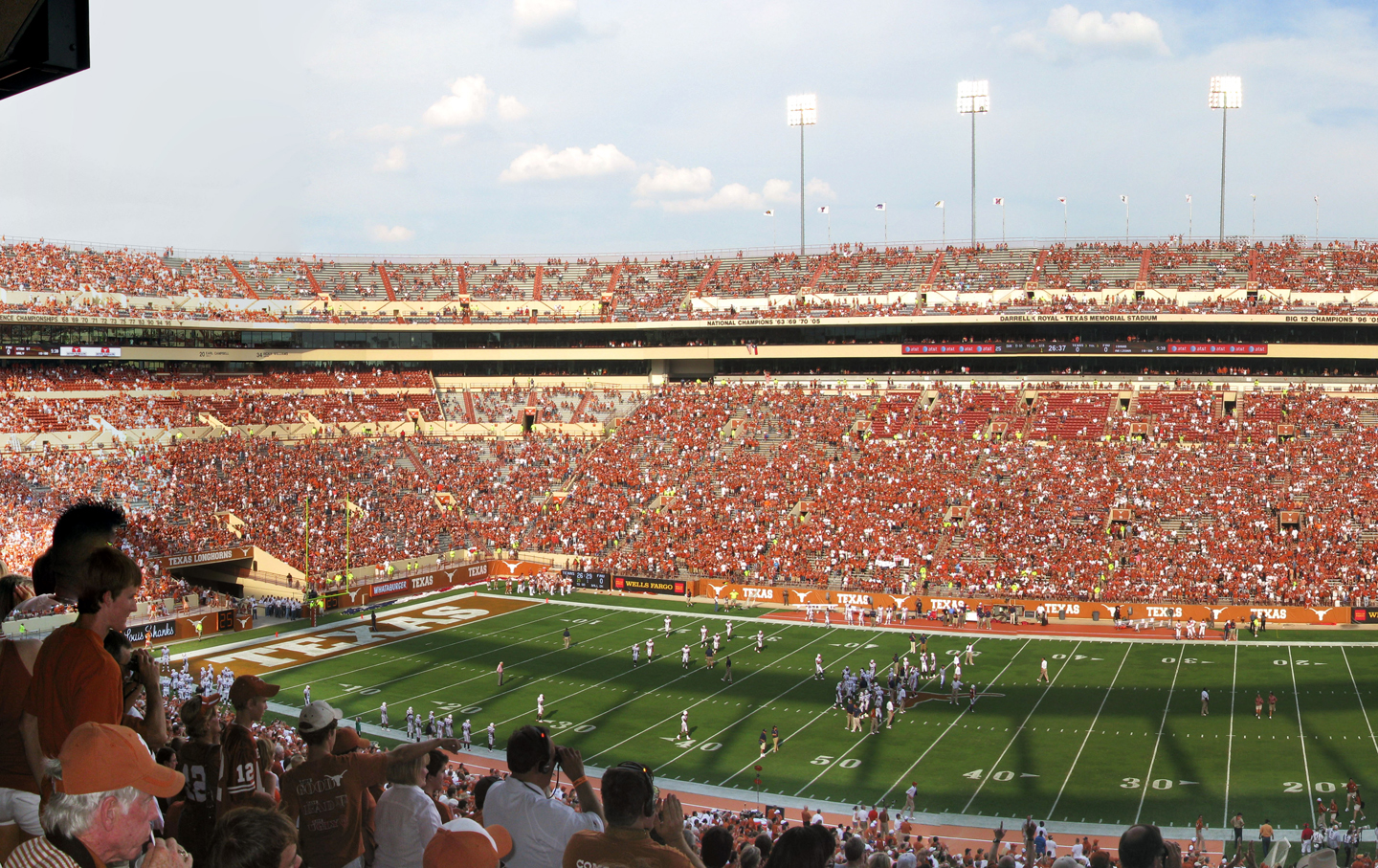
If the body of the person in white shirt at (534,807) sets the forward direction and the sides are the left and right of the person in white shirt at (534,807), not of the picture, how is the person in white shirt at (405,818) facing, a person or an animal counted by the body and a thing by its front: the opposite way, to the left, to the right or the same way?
the same way

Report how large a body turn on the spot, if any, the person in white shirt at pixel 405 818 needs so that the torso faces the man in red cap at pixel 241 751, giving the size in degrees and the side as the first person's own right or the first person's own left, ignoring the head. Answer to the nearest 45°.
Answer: approximately 90° to the first person's own left

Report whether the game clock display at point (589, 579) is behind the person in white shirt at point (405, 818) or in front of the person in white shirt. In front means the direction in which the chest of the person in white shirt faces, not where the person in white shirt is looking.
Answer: in front

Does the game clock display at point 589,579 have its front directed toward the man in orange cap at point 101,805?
yes

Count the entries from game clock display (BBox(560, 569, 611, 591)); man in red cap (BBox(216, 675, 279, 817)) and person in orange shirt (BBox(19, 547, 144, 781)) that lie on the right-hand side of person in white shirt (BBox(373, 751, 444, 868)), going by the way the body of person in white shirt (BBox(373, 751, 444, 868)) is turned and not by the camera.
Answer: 0

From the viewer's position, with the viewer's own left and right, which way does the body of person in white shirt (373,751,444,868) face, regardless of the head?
facing away from the viewer and to the right of the viewer

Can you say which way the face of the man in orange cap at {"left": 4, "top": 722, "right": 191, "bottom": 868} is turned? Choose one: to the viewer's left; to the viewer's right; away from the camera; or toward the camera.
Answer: to the viewer's right

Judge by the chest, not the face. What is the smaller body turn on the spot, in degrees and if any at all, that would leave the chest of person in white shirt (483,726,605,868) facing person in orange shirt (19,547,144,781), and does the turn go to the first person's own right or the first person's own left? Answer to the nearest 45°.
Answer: approximately 135° to the first person's own left

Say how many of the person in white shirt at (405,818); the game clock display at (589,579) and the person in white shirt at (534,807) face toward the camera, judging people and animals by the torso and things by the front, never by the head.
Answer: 1

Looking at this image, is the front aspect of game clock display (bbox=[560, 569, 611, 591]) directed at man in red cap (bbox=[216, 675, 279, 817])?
yes

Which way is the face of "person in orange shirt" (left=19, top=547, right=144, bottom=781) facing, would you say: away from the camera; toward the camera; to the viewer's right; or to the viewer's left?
to the viewer's right

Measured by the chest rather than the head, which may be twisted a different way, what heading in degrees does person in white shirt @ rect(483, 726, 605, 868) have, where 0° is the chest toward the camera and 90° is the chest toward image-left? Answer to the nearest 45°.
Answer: approximately 225°

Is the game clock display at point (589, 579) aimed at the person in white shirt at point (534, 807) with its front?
yes

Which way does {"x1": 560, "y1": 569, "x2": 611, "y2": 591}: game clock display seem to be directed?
toward the camera

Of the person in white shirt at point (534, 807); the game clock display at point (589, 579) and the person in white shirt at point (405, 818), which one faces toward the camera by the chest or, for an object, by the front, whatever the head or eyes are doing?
the game clock display

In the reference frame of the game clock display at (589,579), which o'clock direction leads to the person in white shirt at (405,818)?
The person in white shirt is roughly at 12 o'clock from the game clock display.

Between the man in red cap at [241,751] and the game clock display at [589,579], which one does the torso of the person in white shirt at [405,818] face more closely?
the game clock display
